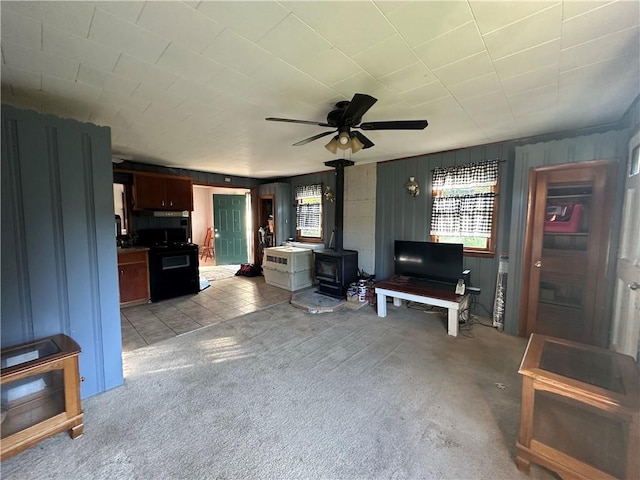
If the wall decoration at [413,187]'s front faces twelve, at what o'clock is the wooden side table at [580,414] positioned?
The wooden side table is roughly at 10 o'clock from the wall decoration.

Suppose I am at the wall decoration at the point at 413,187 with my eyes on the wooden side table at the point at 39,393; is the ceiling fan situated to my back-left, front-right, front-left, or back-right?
front-left

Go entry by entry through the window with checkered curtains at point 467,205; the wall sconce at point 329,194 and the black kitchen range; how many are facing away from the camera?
0

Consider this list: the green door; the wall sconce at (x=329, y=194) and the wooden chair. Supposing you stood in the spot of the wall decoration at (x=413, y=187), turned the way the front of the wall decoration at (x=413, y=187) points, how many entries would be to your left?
0

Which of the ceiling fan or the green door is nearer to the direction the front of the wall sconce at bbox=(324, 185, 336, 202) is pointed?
the ceiling fan

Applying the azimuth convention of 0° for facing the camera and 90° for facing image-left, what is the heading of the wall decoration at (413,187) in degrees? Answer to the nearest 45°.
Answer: approximately 45°

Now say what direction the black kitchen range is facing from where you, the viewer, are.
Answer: facing the viewer and to the right of the viewer

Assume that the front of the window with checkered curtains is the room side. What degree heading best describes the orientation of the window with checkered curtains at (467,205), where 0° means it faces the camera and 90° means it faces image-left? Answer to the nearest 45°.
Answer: approximately 45°

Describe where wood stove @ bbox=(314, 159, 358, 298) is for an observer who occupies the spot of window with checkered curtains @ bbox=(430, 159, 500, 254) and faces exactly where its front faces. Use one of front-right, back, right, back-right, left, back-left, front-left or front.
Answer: front-right

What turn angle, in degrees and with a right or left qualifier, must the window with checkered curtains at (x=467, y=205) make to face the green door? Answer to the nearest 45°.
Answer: approximately 45° to its right

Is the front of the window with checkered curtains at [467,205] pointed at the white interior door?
no

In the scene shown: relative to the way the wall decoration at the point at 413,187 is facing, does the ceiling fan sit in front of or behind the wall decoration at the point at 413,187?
in front

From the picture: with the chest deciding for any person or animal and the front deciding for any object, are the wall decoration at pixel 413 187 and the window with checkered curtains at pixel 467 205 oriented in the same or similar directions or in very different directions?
same or similar directions

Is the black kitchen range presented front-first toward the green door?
no
